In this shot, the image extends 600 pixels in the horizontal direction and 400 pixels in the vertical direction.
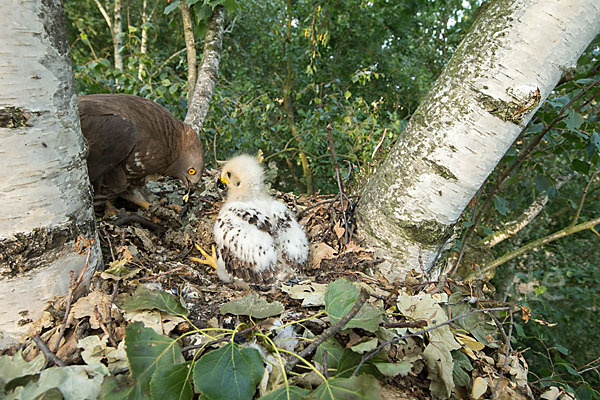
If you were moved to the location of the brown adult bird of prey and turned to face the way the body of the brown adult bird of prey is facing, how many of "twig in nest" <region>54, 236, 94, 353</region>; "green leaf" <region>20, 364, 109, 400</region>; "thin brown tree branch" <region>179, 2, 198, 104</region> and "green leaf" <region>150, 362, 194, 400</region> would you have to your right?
3

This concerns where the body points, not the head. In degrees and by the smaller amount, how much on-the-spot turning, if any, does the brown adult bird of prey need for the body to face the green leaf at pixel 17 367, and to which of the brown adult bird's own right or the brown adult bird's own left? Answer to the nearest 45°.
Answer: approximately 90° to the brown adult bird's own right

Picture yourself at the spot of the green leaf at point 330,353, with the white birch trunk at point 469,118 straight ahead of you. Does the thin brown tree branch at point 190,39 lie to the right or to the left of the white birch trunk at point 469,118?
left

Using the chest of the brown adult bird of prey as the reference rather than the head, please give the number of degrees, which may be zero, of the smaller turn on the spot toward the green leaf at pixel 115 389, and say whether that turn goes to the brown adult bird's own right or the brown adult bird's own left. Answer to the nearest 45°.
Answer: approximately 90° to the brown adult bird's own right

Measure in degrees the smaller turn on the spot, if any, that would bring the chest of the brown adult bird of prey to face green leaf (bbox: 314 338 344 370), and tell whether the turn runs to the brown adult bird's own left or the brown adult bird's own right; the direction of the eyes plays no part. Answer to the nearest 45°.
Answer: approximately 90° to the brown adult bird's own right

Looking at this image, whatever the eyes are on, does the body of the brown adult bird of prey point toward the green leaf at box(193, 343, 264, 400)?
no

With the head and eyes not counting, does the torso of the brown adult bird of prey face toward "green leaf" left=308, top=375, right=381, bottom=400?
no

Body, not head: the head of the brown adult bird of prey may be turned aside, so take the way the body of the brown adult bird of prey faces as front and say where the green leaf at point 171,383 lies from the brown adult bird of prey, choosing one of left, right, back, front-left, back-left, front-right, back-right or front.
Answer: right

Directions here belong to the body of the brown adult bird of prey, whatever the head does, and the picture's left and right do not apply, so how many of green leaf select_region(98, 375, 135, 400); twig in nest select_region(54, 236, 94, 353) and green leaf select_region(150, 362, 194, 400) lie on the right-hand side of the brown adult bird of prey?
3

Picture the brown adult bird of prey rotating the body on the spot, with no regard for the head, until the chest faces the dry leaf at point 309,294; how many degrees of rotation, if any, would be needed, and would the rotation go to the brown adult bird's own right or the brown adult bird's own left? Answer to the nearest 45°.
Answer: approximately 45° to the brown adult bird's own right

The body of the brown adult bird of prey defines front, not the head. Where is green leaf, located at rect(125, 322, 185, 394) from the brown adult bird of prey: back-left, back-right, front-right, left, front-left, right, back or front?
right

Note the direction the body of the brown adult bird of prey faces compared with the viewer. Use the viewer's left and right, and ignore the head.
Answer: facing to the right of the viewer

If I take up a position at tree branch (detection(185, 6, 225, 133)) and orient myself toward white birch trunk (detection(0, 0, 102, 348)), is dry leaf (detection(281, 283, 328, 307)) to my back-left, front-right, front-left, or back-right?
front-left

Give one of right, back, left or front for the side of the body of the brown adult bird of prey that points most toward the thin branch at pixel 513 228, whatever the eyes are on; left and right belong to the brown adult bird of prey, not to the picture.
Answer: front

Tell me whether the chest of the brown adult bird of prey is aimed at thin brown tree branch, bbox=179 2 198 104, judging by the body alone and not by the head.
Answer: no

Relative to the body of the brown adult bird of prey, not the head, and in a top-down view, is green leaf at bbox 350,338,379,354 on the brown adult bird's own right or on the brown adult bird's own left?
on the brown adult bird's own right

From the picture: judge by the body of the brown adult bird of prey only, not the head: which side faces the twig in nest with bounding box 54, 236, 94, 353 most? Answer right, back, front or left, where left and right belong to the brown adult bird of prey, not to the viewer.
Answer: right

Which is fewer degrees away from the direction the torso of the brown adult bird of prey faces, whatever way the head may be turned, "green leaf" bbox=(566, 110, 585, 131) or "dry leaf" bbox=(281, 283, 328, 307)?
the green leaf

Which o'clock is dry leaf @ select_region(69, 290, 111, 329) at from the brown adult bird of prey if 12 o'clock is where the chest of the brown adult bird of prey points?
The dry leaf is roughly at 3 o'clock from the brown adult bird of prey.

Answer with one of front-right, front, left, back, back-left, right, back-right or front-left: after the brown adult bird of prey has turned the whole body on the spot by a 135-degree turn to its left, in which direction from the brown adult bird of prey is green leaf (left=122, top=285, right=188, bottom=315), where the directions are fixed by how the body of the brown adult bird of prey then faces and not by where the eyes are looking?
back-left
